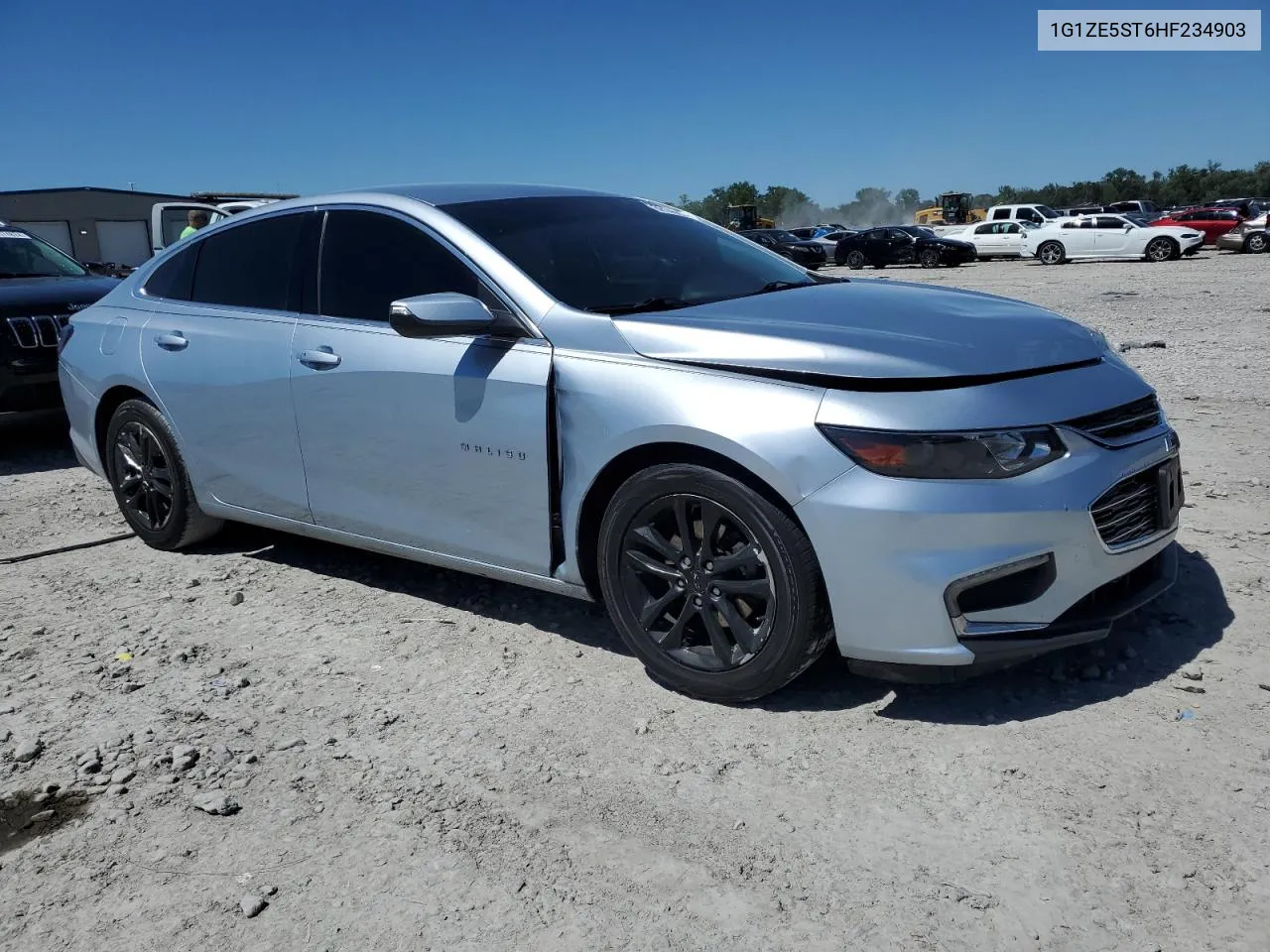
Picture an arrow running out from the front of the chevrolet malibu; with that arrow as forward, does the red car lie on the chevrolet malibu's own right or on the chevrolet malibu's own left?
on the chevrolet malibu's own left

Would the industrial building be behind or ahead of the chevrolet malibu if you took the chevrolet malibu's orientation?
behind

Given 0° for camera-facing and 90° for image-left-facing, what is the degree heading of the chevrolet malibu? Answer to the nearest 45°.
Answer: approximately 315°

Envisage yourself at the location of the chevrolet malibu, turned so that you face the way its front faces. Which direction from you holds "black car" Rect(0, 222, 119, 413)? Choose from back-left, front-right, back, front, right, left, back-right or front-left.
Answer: back

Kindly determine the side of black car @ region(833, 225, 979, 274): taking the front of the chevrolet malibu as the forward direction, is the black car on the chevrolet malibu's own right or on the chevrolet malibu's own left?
on the chevrolet malibu's own left
